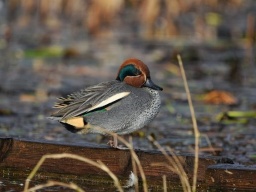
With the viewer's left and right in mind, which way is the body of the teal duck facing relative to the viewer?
facing to the right of the viewer

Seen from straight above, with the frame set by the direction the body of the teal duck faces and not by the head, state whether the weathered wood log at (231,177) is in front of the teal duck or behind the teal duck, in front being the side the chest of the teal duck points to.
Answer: in front
